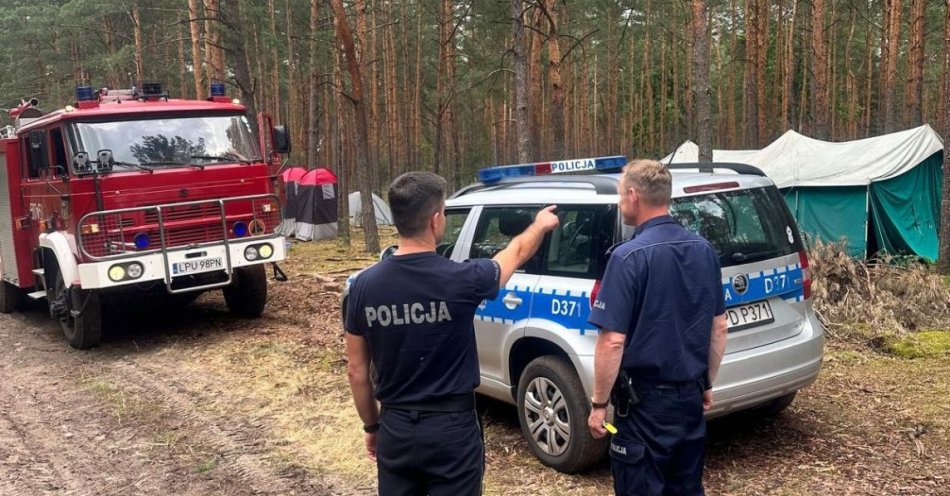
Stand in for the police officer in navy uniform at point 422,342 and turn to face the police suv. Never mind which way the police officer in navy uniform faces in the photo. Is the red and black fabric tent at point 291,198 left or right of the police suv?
left

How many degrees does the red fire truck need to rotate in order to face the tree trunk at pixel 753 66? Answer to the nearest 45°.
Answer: approximately 90° to its left

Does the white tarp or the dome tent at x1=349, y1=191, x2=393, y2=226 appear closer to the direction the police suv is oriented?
the dome tent

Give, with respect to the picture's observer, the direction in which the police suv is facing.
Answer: facing away from the viewer and to the left of the viewer

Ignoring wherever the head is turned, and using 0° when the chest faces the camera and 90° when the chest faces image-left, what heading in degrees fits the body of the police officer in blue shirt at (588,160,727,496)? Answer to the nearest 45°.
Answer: approximately 135°

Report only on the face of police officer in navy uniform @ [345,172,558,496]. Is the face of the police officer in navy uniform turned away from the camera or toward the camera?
away from the camera

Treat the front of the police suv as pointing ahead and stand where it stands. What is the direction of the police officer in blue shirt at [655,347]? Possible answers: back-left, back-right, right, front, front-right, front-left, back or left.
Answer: back-left

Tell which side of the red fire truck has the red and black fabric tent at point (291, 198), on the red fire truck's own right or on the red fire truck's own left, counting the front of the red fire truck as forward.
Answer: on the red fire truck's own left

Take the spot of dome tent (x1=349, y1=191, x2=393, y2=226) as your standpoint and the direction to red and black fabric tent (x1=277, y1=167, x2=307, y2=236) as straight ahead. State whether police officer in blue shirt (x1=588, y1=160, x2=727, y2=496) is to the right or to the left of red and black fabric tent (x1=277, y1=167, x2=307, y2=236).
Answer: left

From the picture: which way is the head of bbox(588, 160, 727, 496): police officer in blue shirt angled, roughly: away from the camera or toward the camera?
away from the camera

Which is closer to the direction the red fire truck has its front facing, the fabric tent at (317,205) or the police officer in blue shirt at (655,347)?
the police officer in blue shirt

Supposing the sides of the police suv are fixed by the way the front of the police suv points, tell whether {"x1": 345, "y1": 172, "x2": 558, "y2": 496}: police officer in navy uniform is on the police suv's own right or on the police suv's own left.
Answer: on the police suv's own left
